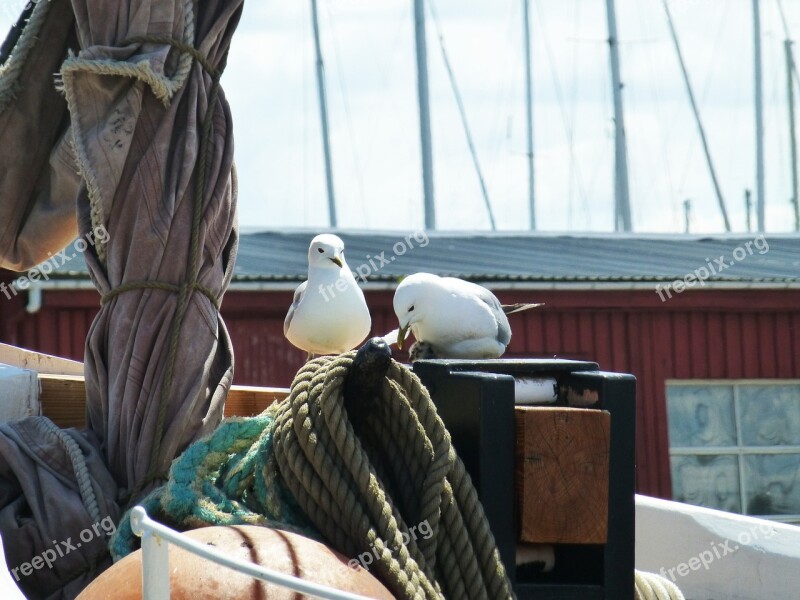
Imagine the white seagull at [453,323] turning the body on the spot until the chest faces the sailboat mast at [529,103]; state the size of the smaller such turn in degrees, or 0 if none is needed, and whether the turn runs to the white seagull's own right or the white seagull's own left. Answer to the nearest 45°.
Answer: approximately 135° to the white seagull's own right

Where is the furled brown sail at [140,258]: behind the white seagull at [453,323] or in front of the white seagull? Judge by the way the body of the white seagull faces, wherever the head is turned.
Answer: in front

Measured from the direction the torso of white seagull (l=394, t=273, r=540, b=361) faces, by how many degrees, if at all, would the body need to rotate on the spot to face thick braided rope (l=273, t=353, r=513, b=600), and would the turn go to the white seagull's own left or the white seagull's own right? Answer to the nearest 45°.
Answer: approximately 45° to the white seagull's own left

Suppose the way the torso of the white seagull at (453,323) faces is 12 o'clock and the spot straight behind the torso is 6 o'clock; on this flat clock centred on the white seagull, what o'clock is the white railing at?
The white railing is roughly at 11 o'clock from the white seagull.

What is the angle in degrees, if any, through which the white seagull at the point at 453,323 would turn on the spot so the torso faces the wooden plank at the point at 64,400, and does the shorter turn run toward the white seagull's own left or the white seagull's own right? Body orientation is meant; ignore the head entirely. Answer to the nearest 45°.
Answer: approximately 45° to the white seagull's own right

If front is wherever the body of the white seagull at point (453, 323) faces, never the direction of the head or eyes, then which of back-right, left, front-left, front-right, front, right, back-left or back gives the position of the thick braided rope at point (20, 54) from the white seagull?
front-right

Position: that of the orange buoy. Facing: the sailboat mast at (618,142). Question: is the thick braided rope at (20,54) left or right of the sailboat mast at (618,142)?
left

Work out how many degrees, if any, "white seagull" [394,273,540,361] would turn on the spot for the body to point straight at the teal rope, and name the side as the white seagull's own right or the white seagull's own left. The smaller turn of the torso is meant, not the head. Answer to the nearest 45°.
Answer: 0° — it already faces it

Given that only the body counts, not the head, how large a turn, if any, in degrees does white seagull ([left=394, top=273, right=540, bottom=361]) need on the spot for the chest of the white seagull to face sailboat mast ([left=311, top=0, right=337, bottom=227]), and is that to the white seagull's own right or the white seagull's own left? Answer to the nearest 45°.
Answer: approximately 135° to the white seagull's own right

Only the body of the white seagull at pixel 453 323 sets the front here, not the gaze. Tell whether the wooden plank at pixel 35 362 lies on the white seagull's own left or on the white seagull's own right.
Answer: on the white seagull's own right

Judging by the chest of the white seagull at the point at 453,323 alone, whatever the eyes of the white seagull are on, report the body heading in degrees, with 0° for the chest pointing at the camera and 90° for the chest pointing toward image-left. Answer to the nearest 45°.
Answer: approximately 45°
